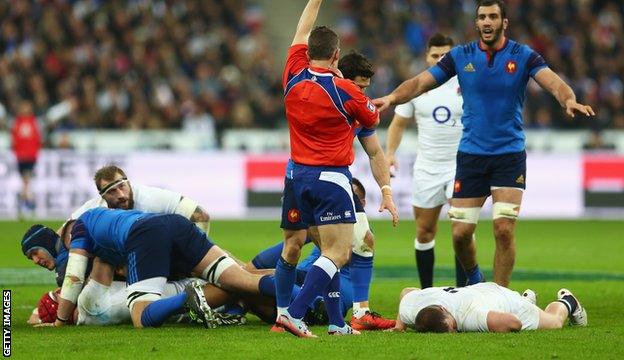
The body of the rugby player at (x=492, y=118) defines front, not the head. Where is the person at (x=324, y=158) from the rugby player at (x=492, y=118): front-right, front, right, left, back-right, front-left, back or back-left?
front-right

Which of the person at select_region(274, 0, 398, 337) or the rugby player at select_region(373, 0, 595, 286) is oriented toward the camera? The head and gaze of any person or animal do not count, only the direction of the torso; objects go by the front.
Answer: the rugby player at select_region(373, 0, 595, 286)

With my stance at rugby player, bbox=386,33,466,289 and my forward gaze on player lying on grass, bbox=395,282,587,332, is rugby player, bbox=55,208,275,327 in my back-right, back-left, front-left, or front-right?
front-right

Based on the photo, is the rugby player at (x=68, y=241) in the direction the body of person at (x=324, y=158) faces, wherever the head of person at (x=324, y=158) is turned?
no

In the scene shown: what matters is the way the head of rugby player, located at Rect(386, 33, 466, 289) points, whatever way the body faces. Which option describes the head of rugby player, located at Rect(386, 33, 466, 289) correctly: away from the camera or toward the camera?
toward the camera

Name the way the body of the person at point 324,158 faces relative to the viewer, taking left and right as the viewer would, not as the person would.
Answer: facing away from the viewer and to the right of the viewer

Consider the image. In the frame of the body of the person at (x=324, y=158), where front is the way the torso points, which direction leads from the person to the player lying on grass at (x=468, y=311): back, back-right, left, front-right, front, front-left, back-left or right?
front-right

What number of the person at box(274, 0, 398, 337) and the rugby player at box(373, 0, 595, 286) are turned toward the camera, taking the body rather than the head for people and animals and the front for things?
1

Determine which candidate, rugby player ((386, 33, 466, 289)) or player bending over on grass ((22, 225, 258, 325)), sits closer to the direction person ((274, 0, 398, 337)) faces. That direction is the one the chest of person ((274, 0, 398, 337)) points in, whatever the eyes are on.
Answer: the rugby player

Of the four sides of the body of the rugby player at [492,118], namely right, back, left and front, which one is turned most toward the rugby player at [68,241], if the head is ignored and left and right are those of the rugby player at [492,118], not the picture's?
right

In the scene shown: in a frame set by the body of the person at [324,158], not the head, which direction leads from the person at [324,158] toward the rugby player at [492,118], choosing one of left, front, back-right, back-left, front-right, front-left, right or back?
front

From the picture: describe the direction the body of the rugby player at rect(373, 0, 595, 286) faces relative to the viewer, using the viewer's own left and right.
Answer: facing the viewer

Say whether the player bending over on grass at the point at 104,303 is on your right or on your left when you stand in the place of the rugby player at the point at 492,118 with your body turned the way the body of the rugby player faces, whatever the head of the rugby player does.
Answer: on your right
